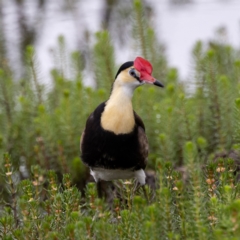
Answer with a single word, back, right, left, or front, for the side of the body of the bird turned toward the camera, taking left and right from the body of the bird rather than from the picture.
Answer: front
